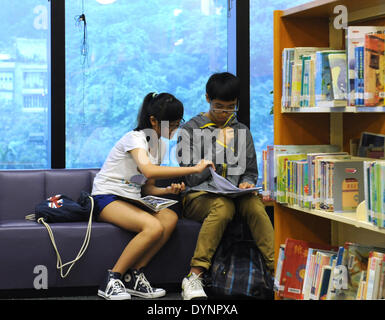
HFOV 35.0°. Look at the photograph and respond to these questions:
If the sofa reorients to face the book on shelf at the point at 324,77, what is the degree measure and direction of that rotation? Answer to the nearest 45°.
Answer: approximately 45° to its left

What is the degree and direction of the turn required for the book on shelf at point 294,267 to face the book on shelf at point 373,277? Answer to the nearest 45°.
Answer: approximately 90° to its left

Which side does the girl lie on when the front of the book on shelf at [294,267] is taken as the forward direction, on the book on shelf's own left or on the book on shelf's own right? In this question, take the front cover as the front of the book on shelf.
on the book on shelf's own right

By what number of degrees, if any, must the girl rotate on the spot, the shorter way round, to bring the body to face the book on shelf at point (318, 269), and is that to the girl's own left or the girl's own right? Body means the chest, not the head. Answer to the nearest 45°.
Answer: approximately 45° to the girl's own right

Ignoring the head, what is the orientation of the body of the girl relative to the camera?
to the viewer's right

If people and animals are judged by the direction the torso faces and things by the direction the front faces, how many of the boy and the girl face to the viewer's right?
1

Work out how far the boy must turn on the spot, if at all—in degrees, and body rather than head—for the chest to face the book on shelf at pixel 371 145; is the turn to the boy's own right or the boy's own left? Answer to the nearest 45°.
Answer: approximately 45° to the boy's own left
